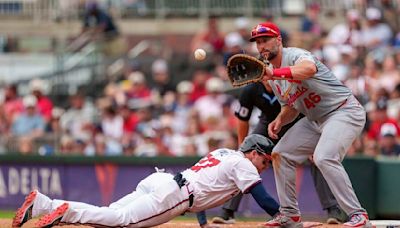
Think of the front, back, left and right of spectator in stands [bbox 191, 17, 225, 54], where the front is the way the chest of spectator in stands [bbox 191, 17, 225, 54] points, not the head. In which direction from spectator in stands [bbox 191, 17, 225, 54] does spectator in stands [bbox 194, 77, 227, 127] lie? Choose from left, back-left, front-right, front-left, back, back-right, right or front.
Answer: front

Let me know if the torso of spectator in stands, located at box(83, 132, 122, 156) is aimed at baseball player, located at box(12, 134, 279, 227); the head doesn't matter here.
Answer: yes

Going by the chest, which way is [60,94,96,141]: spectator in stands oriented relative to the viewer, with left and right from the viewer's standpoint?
facing the viewer

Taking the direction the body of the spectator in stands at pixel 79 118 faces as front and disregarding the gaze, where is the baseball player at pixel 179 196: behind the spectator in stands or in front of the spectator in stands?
in front

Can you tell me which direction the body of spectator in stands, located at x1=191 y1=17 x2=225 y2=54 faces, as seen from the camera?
toward the camera

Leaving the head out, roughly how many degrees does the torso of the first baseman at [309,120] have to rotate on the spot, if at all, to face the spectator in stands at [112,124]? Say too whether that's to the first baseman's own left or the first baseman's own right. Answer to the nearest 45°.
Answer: approximately 90° to the first baseman's own right

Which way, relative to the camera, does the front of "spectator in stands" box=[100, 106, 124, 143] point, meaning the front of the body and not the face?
toward the camera

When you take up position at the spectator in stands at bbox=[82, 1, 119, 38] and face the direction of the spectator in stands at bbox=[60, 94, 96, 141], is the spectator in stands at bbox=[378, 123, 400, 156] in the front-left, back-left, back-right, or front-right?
front-left

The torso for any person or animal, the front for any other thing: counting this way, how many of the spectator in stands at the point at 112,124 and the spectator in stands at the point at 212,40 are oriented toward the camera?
2

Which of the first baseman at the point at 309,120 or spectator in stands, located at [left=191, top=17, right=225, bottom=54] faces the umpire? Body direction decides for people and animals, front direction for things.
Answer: the spectator in stands

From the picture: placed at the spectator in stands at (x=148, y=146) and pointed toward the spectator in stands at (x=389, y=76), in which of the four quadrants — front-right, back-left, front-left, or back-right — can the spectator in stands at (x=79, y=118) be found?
back-left

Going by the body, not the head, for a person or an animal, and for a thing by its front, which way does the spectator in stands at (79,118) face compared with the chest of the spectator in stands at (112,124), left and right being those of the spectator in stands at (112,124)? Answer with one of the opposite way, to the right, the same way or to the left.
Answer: the same way

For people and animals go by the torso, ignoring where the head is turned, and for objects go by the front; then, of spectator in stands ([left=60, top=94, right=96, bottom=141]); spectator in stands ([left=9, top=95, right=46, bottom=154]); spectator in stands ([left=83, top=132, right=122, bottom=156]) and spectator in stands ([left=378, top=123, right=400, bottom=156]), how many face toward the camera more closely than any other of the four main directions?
4

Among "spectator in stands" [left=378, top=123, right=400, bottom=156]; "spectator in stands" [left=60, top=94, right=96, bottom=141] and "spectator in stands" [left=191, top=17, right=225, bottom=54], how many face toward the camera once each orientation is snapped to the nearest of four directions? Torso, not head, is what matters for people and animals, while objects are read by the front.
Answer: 3

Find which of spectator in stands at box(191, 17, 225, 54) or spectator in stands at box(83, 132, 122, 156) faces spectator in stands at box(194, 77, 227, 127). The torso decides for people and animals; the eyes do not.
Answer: spectator in stands at box(191, 17, 225, 54)

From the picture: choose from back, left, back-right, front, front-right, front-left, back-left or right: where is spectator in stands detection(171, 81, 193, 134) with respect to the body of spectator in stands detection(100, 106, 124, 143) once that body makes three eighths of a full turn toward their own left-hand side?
front-right

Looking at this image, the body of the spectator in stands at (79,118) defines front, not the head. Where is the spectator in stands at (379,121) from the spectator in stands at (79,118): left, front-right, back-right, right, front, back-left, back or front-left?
front-left

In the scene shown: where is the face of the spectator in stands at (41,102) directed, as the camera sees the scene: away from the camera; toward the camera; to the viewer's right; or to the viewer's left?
toward the camera

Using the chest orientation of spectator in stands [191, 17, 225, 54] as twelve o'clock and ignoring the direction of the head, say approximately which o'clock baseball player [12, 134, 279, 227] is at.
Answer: The baseball player is roughly at 12 o'clock from the spectator in stands.
